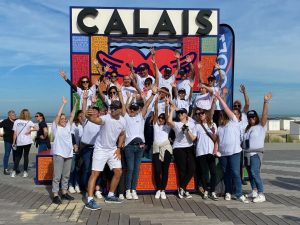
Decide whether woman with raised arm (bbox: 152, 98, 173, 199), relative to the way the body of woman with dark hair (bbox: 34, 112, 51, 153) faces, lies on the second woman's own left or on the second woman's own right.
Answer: on the second woman's own left

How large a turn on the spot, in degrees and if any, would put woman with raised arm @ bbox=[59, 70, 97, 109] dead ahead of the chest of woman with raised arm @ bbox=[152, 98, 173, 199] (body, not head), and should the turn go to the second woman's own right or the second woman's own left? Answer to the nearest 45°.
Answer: approximately 135° to the second woman's own right

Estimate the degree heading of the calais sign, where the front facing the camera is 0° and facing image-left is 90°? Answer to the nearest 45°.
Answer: approximately 0°

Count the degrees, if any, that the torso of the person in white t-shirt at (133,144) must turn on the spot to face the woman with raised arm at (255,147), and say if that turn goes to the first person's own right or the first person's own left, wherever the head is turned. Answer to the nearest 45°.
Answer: approximately 90° to the first person's own left
